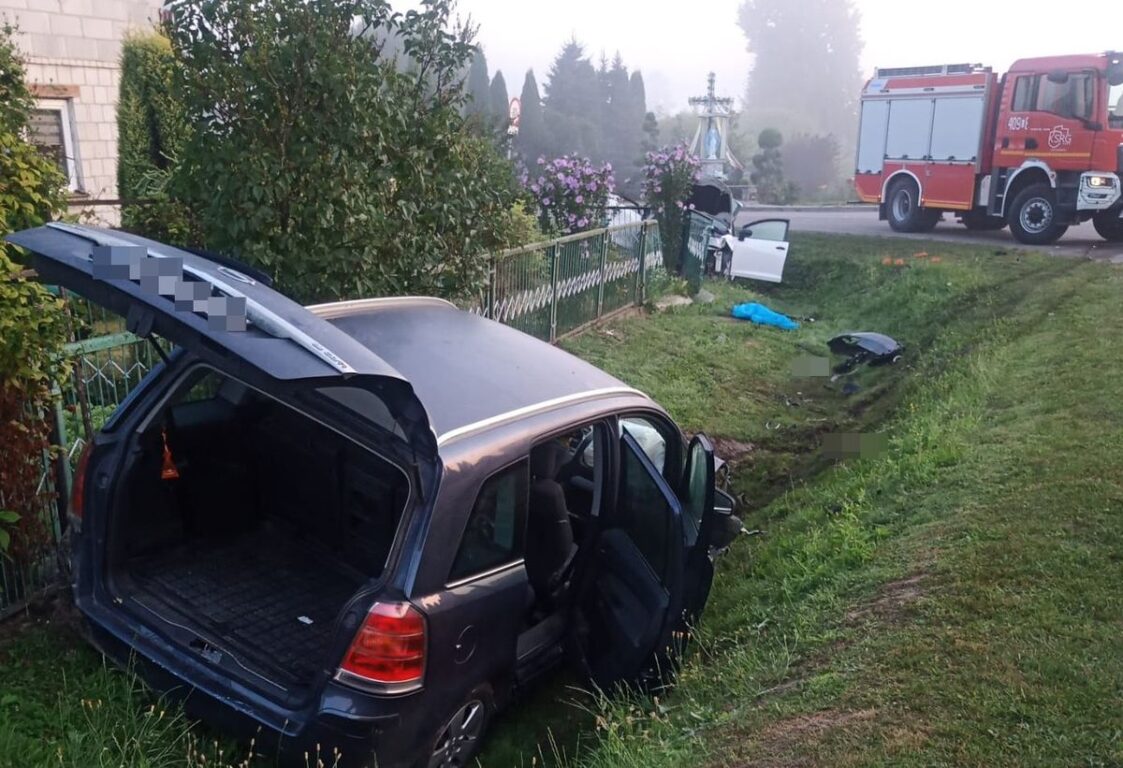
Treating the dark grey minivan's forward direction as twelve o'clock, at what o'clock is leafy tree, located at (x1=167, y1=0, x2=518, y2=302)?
The leafy tree is roughly at 10 o'clock from the dark grey minivan.

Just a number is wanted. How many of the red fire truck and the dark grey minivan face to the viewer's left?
0

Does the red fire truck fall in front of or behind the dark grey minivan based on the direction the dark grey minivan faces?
in front

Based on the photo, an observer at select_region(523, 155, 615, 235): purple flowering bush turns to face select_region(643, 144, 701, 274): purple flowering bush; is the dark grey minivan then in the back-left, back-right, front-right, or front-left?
back-right

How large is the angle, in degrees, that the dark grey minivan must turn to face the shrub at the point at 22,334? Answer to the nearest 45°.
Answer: approximately 135° to its left

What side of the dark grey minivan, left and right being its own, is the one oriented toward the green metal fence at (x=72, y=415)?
left

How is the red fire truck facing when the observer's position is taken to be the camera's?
facing the viewer and to the right of the viewer

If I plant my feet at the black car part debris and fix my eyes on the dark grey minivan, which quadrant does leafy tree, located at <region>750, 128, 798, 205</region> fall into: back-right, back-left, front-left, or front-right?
back-right

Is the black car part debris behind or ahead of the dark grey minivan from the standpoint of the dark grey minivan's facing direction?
ahead

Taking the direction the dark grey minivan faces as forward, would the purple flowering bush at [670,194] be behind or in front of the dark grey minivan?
in front

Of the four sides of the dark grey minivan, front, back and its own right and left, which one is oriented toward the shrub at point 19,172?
left

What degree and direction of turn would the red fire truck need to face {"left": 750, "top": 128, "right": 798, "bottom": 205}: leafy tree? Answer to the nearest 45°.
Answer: approximately 135° to its left

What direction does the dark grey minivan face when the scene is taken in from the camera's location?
facing away from the viewer and to the right of the viewer
